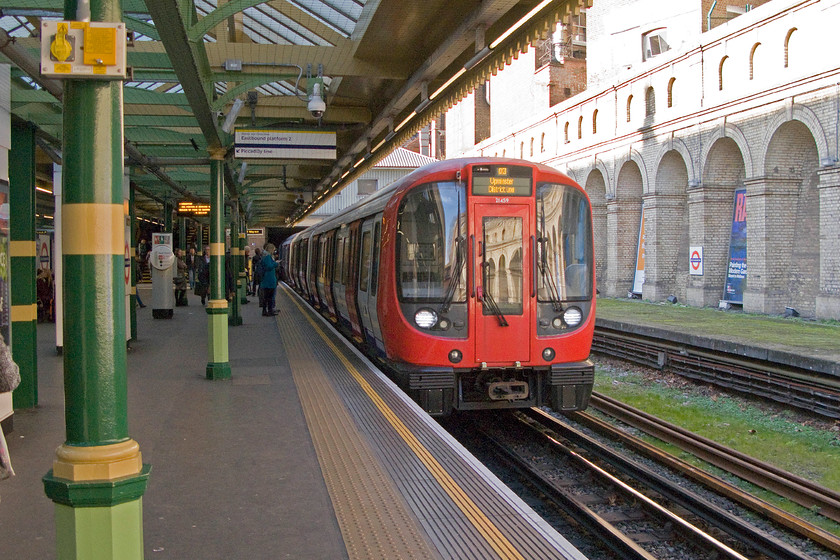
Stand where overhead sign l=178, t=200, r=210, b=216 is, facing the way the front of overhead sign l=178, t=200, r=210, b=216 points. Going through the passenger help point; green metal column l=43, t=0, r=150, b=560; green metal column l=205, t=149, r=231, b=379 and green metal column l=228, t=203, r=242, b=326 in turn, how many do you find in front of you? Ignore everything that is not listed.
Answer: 4

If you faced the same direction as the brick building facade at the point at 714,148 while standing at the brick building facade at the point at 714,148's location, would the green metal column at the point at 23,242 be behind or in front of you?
in front

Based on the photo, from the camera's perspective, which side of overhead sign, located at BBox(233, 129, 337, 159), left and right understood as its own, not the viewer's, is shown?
front

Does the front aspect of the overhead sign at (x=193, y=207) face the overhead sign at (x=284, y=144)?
yes

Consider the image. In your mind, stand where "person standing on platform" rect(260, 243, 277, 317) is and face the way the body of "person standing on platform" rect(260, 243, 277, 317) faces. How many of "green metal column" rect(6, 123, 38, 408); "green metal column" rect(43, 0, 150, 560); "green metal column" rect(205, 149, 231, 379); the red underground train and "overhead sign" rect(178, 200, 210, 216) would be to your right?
4

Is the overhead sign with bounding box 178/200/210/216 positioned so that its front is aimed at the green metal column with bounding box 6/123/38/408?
yes

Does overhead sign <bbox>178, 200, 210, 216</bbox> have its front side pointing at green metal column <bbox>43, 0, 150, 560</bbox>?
yes

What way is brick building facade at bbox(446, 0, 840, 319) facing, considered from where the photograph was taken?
facing the viewer and to the left of the viewer

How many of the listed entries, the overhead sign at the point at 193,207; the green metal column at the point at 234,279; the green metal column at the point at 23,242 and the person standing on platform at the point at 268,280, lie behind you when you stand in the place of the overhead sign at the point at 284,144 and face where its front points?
3

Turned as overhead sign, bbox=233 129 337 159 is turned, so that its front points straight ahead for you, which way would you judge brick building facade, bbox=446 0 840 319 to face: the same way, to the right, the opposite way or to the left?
to the right

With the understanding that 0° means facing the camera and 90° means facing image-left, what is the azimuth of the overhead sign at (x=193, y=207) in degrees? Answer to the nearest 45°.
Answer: approximately 0°

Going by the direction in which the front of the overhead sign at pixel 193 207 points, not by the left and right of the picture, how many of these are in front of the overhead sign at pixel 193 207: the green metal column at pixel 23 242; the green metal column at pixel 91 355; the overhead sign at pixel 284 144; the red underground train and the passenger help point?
5
